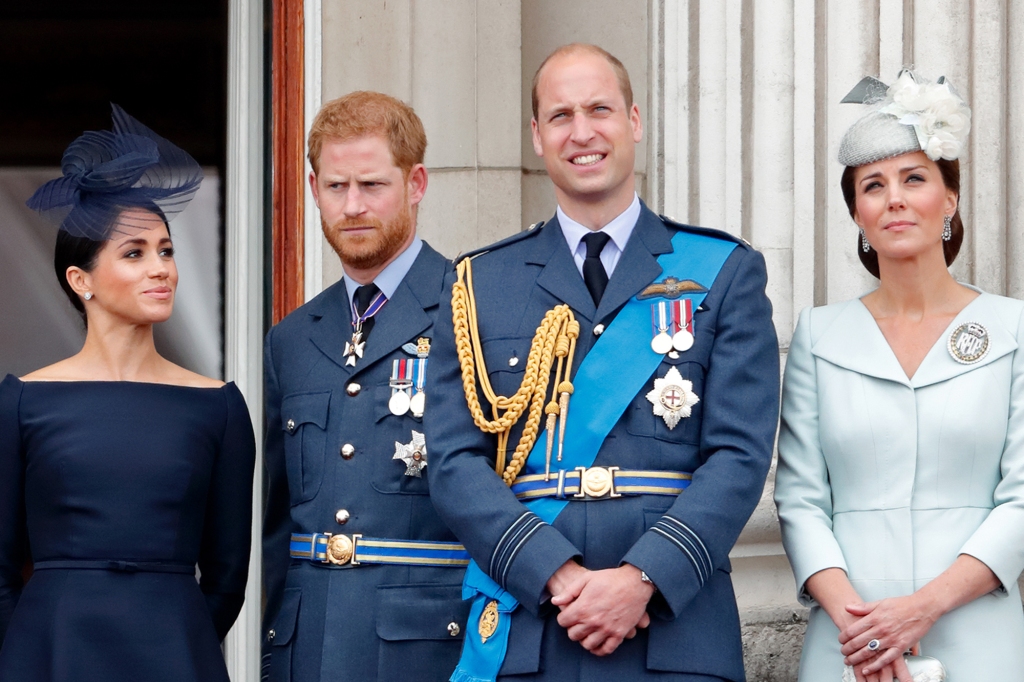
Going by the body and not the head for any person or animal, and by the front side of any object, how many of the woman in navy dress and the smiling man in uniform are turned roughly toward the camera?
2

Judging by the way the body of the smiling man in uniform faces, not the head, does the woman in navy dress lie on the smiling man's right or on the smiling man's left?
on the smiling man's right

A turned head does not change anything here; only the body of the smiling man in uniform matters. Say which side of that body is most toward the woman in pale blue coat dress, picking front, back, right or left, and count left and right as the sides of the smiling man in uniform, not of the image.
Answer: left

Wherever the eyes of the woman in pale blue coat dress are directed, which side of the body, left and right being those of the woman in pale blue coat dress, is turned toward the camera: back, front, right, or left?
front

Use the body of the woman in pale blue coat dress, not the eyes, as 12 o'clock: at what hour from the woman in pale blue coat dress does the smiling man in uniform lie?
The smiling man in uniform is roughly at 2 o'clock from the woman in pale blue coat dress.

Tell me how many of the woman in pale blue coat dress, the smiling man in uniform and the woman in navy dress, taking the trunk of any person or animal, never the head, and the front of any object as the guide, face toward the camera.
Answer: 3

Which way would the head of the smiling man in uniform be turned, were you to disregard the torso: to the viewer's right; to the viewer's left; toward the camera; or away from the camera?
toward the camera

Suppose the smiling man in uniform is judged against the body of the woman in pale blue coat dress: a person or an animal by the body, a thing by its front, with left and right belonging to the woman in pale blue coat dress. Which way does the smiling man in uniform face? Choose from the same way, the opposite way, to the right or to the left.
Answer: the same way

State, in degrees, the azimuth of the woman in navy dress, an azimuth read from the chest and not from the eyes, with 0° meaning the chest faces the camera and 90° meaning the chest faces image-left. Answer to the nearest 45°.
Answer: approximately 0°

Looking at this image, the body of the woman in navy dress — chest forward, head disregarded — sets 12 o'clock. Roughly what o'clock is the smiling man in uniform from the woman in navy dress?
The smiling man in uniform is roughly at 10 o'clock from the woman in navy dress.

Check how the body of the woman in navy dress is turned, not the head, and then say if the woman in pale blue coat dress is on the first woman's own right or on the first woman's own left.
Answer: on the first woman's own left

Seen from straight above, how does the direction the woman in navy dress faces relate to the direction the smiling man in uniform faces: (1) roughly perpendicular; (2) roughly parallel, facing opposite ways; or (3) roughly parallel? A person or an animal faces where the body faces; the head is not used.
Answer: roughly parallel

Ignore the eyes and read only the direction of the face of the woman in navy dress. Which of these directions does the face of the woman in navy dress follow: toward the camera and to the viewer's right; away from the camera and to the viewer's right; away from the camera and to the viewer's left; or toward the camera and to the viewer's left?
toward the camera and to the viewer's right

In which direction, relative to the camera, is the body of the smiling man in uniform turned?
toward the camera
